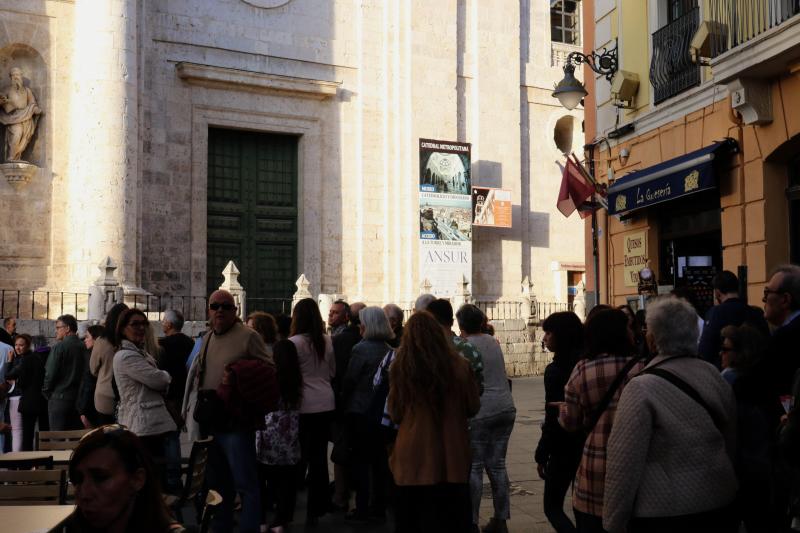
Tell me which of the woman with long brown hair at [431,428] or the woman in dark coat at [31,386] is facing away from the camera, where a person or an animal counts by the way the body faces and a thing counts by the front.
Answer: the woman with long brown hair

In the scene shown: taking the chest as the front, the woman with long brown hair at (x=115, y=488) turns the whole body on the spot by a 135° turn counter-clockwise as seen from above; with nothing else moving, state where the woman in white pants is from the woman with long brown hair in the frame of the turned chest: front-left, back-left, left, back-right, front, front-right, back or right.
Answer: left

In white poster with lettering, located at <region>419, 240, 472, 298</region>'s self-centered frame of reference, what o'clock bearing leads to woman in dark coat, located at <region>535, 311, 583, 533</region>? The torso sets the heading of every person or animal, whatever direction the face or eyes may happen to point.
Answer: The woman in dark coat is roughly at 12 o'clock from the white poster with lettering.

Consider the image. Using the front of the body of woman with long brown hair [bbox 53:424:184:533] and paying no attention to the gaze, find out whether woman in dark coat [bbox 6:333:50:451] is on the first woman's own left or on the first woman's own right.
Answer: on the first woman's own right

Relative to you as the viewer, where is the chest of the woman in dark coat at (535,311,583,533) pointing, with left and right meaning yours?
facing to the left of the viewer

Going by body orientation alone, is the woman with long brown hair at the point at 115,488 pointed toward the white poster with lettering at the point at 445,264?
no

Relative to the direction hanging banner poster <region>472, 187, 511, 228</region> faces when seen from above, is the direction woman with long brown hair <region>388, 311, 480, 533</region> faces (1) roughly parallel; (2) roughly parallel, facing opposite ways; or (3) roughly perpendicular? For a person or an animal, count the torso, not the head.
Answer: roughly parallel, facing opposite ways

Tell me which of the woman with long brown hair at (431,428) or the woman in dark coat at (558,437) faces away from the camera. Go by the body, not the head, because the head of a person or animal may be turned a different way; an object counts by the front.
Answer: the woman with long brown hair

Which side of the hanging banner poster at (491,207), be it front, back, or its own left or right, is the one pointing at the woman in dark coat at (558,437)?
front

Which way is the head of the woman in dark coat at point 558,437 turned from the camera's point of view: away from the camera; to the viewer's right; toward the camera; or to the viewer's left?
to the viewer's left

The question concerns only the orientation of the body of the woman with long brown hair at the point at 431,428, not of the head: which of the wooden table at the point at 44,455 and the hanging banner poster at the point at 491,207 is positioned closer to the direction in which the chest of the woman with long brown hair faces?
the hanging banner poster

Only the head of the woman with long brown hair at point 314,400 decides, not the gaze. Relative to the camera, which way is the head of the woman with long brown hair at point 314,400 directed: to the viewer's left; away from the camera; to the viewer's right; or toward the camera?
away from the camera

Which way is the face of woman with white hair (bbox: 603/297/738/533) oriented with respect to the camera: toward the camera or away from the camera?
away from the camera

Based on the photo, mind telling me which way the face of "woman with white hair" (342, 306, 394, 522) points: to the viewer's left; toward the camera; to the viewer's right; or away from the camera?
away from the camera

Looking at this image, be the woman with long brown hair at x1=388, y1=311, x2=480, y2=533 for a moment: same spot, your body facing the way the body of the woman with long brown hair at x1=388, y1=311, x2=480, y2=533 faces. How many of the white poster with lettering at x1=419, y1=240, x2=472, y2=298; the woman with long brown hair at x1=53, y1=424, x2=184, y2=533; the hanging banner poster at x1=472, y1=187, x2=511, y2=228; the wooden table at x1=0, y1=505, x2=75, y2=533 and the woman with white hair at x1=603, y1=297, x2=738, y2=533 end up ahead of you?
2

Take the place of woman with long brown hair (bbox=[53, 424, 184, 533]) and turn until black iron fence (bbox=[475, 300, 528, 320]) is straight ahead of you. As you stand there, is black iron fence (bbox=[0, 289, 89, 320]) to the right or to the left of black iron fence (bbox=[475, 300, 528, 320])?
left

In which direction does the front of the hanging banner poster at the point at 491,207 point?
toward the camera

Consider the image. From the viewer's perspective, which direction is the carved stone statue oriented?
toward the camera

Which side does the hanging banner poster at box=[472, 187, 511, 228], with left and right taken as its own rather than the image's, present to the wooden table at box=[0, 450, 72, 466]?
front

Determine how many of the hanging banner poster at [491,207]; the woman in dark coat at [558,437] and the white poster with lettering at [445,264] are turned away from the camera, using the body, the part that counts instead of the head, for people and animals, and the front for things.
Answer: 0

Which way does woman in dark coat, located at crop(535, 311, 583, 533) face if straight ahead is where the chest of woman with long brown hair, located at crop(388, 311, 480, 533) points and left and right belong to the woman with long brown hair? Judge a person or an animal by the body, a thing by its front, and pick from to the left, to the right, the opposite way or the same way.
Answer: to the left
